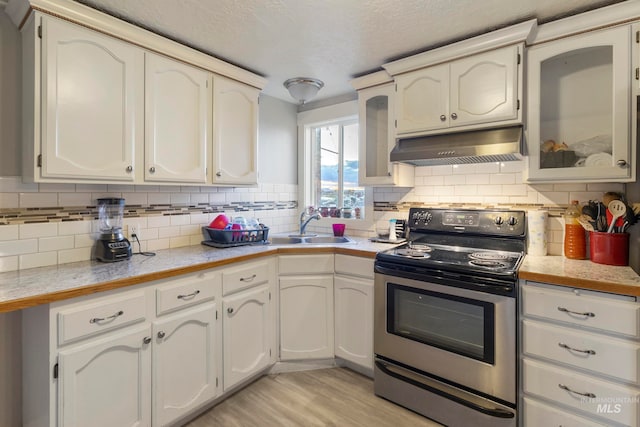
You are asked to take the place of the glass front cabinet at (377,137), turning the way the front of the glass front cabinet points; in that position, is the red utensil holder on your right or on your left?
on your left

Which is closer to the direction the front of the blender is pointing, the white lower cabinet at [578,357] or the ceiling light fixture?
the white lower cabinet

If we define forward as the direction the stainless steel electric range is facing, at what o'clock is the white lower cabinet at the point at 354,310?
The white lower cabinet is roughly at 2 o'clock from the stainless steel electric range.

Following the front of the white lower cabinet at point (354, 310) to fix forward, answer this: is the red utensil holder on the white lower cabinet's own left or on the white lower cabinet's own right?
on the white lower cabinet's own left

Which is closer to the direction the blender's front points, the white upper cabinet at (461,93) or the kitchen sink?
the white upper cabinet

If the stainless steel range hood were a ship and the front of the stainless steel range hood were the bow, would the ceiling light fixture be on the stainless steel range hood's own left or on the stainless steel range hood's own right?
on the stainless steel range hood's own right

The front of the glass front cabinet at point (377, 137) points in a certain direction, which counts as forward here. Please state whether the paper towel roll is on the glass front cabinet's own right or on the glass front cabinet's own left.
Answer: on the glass front cabinet's own left

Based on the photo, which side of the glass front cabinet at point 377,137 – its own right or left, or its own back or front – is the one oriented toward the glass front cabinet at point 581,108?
left

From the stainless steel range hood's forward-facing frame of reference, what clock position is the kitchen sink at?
The kitchen sink is roughly at 2 o'clock from the stainless steel range hood.

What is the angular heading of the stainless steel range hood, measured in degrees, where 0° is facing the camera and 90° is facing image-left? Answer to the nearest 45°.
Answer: approximately 45°

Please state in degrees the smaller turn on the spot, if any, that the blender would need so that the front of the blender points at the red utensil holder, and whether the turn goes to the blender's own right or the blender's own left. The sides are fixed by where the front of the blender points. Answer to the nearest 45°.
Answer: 0° — it already faces it
